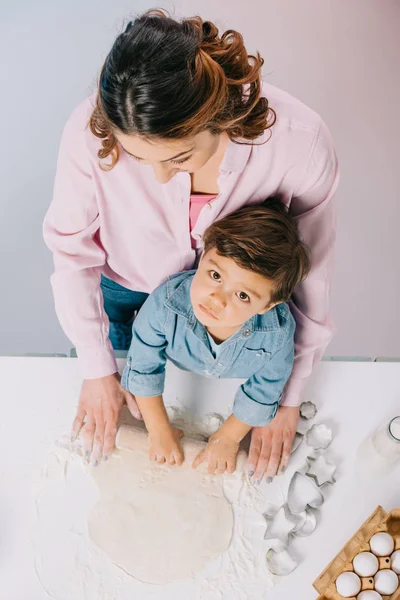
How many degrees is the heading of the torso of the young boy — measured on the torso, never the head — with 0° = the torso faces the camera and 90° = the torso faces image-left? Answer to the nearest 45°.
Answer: approximately 0°

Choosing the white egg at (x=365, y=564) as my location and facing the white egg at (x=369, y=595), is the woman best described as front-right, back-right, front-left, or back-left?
back-right
